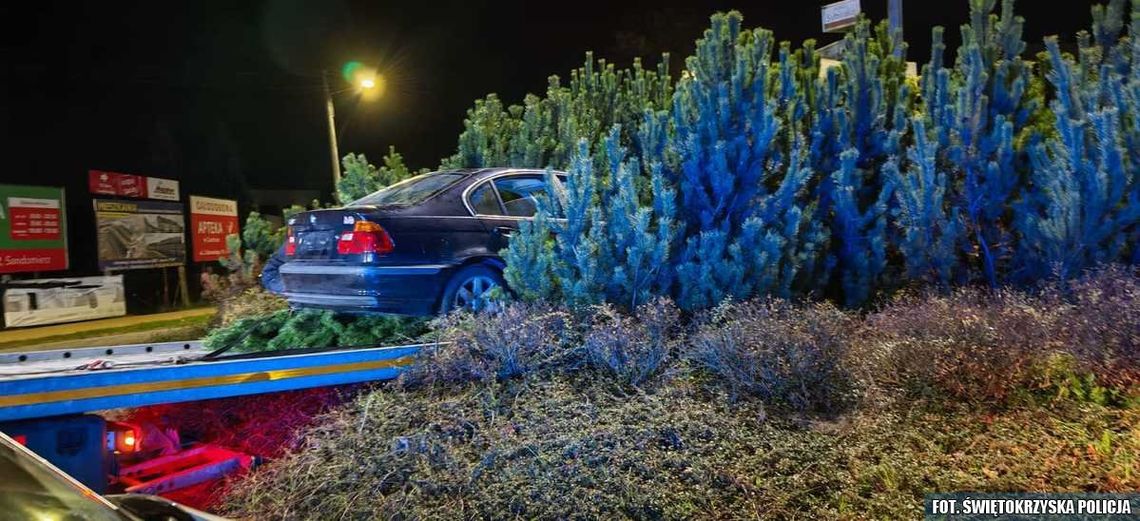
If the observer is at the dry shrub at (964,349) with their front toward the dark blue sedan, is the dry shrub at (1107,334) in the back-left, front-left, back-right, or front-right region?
back-right

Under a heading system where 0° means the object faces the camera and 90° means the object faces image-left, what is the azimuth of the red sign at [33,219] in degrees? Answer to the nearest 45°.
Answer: approximately 0°

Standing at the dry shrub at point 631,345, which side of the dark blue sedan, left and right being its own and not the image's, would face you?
right

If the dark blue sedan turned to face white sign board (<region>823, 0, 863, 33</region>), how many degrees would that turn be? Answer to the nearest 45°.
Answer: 0° — it already faces it

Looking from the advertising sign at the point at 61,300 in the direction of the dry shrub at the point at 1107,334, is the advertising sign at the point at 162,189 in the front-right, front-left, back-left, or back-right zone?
back-left

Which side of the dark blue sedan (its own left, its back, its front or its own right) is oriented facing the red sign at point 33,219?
left

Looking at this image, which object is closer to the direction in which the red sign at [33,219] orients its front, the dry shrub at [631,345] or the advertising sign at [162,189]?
the dry shrub

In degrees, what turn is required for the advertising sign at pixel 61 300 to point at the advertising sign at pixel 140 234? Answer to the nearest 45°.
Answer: approximately 135° to its left

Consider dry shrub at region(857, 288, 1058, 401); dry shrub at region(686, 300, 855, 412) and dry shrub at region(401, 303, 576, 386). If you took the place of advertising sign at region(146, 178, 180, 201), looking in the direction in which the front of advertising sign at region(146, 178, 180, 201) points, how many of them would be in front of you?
3

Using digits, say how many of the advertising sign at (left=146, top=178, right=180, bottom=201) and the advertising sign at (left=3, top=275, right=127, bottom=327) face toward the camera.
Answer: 2

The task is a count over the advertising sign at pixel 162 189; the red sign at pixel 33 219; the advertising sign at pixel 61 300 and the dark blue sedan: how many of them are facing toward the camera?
3
